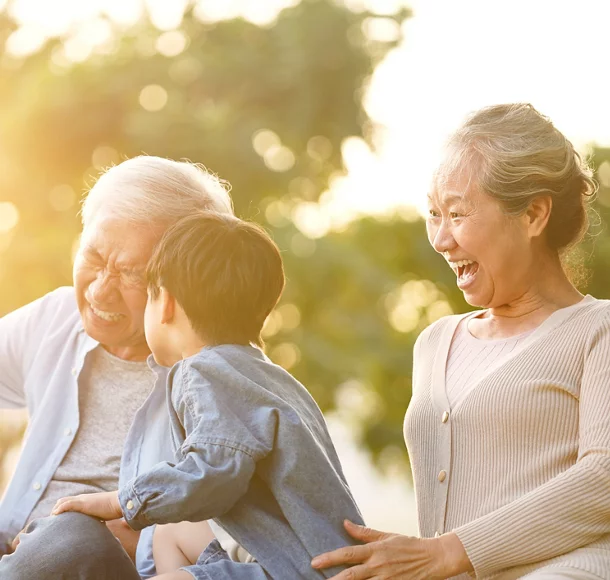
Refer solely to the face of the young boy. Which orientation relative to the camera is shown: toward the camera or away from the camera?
away from the camera

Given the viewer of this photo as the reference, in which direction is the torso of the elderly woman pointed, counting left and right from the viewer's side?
facing the viewer and to the left of the viewer

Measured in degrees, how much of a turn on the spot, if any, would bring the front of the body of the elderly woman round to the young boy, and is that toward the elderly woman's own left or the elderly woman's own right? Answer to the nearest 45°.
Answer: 0° — they already face them

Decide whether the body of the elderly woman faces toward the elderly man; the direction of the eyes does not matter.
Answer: no

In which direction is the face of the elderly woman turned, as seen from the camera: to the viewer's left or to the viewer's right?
to the viewer's left
